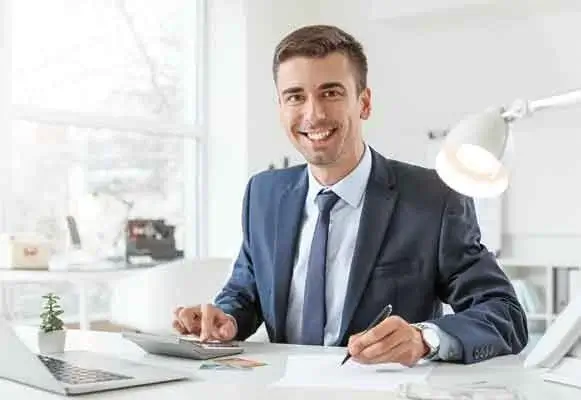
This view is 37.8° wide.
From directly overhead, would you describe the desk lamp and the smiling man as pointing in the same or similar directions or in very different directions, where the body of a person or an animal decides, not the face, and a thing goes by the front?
same or similar directions

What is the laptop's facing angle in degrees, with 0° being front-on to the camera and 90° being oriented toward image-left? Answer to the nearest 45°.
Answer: approximately 270°

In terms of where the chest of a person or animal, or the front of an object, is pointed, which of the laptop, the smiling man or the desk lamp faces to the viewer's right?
the laptop

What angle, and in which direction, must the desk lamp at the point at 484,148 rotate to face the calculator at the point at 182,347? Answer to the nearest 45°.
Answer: approximately 45° to its right

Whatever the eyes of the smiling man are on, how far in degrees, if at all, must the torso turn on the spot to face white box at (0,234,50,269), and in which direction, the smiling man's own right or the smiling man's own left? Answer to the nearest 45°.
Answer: approximately 90° to the smiling man's own right

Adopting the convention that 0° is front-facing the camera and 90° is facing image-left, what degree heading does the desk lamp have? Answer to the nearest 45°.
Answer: approximately 45°

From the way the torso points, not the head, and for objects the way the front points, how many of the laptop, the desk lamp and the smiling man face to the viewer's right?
1

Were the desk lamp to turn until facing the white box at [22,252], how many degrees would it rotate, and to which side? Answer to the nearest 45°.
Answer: approximately 90° to its right

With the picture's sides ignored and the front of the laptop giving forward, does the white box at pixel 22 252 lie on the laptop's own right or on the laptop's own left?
on the laptop's own left

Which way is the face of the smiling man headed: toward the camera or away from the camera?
toward the camera
